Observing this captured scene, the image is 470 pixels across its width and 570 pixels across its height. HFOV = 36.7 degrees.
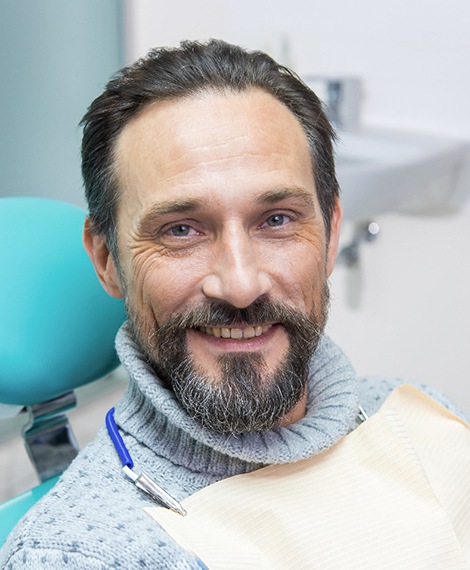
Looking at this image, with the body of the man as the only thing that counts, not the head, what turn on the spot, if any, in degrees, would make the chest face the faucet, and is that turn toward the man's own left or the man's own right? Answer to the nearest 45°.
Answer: approximately 135° to the man's own left

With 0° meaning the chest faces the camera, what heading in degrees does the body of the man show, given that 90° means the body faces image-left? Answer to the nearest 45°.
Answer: approximately 315°

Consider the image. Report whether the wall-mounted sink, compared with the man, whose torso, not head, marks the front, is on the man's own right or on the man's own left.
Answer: on the man's own left
